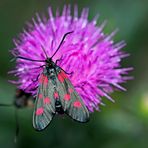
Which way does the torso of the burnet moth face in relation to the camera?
away from the camera
